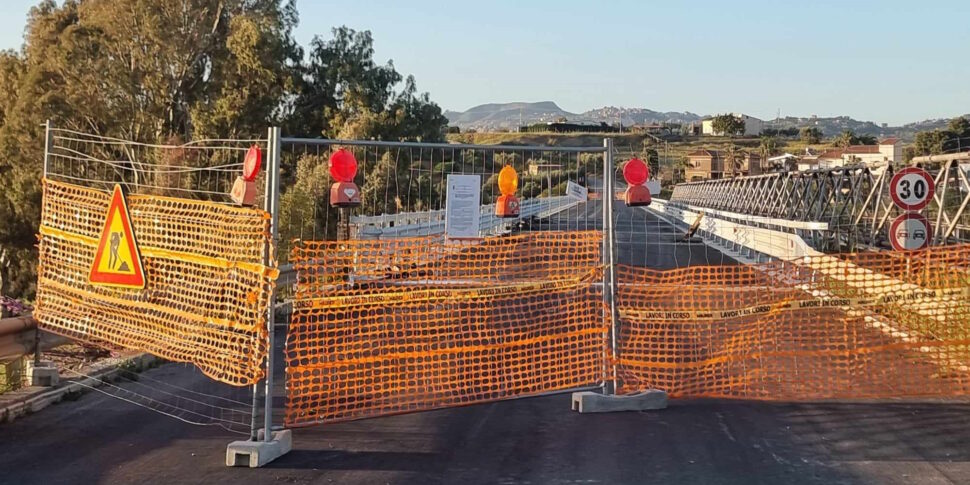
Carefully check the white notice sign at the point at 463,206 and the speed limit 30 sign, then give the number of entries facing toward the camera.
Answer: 2

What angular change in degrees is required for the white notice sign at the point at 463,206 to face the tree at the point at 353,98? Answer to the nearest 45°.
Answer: approximately 180°

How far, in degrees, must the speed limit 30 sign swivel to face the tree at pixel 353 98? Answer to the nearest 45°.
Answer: approximately 135° to its right

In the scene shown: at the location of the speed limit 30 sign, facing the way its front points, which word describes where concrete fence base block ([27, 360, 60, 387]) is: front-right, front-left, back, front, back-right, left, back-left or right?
front-right

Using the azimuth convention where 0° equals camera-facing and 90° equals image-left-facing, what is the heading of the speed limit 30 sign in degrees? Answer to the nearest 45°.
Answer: approximately 0°

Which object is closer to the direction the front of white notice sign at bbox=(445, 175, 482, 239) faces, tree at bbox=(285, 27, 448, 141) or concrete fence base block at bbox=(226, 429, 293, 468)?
the concrete fence base block

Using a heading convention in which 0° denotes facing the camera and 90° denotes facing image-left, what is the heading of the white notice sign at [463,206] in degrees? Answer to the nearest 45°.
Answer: approximately 0°

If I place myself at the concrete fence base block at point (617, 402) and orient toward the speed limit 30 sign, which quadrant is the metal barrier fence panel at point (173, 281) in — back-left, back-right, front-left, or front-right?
back-left

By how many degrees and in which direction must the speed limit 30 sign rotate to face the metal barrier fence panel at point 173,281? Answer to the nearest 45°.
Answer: approximately 45° to its right

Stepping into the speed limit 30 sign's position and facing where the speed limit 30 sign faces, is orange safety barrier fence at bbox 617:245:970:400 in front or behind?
in front

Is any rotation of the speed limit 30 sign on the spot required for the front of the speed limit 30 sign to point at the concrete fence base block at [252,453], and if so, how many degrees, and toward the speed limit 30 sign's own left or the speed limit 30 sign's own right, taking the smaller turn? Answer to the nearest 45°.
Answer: approximately 45° to the speed limit 30 sign's own right
